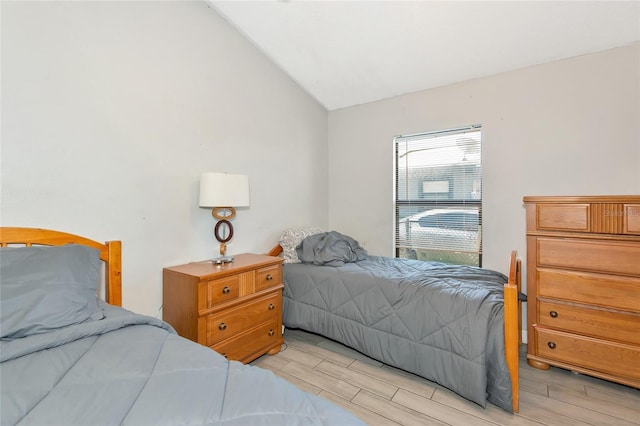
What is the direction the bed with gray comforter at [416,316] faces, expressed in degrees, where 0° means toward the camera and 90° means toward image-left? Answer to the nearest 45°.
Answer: approximately 315°

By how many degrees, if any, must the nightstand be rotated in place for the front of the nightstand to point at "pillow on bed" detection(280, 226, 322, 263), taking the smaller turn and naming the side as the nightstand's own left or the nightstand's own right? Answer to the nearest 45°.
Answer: approximately 90° to the nightstand's own left

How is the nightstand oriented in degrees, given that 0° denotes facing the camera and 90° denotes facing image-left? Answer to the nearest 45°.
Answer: approximately 315°

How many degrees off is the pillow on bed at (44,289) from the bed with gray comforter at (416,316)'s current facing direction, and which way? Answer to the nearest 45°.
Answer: approximately 90° to its right
